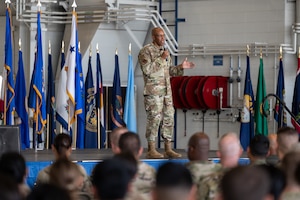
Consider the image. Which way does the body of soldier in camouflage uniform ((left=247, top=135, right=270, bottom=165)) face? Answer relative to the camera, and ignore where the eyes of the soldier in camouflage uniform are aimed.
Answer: away from the camera

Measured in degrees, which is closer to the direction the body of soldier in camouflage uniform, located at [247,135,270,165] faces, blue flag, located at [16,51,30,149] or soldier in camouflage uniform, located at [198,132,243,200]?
the blue flag

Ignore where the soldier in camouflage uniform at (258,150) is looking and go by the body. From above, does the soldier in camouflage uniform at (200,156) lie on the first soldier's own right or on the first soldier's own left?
on the first soldier's own left

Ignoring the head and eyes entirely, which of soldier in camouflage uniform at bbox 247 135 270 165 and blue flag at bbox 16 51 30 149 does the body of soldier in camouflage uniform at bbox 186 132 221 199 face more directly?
the blue flag

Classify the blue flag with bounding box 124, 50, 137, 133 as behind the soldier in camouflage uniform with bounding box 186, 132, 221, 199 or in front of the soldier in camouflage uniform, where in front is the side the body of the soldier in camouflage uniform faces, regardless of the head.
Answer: in front

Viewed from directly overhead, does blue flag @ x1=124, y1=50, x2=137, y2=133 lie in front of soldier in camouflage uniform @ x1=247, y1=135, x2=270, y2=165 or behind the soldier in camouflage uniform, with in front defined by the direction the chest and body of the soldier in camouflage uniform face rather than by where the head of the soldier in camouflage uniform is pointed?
in front

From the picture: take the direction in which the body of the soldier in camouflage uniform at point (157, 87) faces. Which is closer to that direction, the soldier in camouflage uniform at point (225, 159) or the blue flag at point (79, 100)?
the soldier in camouflage uniform

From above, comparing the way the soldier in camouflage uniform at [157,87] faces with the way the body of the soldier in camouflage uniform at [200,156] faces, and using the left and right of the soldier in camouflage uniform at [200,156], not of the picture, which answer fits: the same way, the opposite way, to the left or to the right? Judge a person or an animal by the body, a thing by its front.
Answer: the opposite way

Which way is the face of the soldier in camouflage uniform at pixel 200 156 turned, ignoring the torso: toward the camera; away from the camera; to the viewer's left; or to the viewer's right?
away from the camera

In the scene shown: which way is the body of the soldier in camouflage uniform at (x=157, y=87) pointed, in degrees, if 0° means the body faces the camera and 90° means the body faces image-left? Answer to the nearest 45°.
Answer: approximately 315°

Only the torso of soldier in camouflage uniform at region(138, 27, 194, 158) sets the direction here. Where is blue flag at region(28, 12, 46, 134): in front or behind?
behind

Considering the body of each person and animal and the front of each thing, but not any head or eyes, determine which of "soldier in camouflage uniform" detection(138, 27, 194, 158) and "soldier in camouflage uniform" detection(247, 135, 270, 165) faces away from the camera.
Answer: "soldier in camouflage uniform" detection(247, 135, 270, 165)

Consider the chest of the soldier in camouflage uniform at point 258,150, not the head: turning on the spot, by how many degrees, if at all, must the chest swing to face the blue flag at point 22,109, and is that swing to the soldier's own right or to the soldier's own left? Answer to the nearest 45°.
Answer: approximately 45° to the soldier's own left

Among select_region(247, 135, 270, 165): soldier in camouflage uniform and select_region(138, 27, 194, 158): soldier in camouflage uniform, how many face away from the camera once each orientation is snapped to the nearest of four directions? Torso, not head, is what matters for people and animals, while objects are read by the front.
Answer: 1
